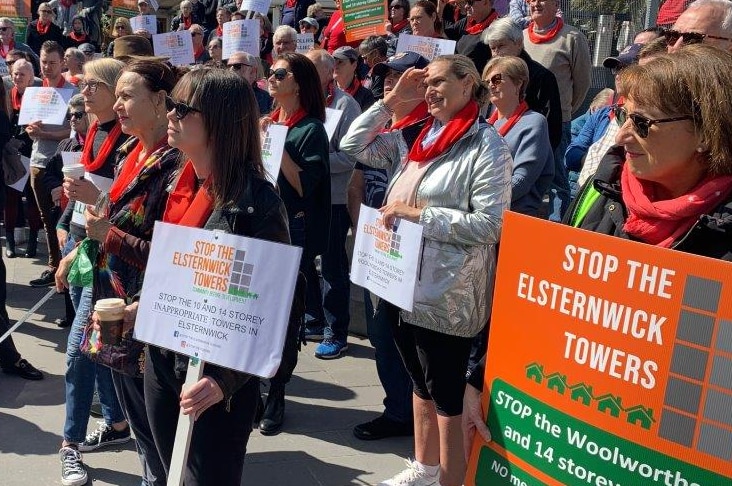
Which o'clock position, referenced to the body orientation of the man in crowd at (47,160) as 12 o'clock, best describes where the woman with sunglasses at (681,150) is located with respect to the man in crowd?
The woman with sunglasses is roughly at 10 o'clock from the man in crowd.

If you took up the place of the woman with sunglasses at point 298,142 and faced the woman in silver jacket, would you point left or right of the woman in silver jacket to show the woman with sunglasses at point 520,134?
left

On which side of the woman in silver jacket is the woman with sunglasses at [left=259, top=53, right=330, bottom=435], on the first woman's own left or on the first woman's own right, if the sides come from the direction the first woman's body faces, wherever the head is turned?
on the first woman's own right

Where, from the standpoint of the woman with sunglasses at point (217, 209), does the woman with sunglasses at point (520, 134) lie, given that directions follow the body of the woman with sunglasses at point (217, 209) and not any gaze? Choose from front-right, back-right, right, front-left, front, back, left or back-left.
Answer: back

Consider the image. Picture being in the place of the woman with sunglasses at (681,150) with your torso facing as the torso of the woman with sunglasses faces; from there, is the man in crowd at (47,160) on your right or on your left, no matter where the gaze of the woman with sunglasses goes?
on your right

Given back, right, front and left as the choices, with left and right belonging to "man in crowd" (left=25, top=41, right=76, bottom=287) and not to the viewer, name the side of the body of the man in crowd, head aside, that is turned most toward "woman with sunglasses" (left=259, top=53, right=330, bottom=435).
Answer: left

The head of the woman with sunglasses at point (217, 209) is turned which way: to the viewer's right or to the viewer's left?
to the viewer's left

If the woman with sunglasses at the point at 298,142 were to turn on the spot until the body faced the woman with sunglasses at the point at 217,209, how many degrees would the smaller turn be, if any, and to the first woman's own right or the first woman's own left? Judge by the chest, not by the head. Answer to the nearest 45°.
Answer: approximately 45° to the first woman's own left

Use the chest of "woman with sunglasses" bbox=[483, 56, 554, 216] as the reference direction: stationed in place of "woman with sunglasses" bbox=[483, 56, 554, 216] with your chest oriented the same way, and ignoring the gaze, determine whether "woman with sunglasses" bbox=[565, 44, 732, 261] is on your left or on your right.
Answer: on your left

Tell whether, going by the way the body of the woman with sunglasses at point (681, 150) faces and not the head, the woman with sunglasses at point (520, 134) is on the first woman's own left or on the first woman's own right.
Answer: on the first woman's own right

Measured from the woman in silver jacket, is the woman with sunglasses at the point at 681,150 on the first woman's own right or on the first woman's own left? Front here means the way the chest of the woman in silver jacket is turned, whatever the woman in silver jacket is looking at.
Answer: on the first woman's own left

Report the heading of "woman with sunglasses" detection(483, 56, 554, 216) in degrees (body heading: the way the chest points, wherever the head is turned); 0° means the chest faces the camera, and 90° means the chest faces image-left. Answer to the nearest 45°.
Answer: approximately 45°
